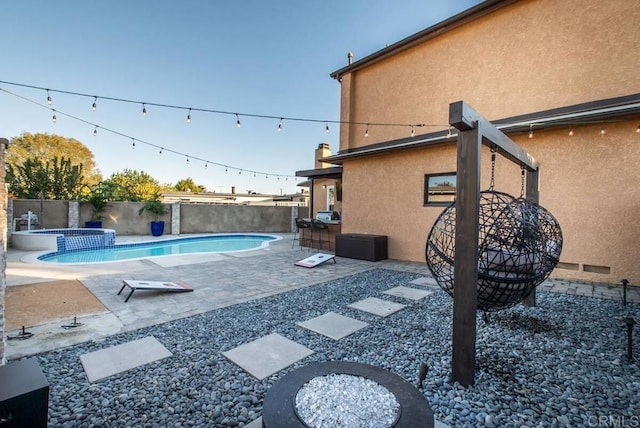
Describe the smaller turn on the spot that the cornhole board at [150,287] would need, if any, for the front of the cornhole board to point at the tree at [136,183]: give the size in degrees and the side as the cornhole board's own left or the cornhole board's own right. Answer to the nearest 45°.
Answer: approximately 45° to the cornhole board's own left

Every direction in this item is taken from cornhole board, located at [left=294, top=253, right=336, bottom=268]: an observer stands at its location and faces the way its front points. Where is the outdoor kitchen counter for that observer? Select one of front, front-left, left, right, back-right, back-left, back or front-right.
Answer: back-right

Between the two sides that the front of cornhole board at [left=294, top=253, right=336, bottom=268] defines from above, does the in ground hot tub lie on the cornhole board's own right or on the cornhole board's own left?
on the cornhole board's own right

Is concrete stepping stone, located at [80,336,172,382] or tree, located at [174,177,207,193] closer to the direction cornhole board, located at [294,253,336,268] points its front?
the concrete stepping stone

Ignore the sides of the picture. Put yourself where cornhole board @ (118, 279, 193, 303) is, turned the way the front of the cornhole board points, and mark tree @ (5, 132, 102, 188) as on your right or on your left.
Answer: on your left

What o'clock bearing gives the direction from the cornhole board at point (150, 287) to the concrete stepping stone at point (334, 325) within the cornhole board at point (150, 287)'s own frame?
The concrete stepping stone is roughly at 3 o'clock from the cornhole board.

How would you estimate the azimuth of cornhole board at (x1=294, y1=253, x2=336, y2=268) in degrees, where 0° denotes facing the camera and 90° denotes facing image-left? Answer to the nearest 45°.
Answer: approximately 45°

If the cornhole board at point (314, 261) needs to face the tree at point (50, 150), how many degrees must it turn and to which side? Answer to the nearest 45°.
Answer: approximately 90° to its right

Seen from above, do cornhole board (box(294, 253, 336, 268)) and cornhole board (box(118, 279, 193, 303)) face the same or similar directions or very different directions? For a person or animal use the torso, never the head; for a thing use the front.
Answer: very different directions

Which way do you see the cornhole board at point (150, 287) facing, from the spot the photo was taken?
facing away from the viewer and to the right of the viewer

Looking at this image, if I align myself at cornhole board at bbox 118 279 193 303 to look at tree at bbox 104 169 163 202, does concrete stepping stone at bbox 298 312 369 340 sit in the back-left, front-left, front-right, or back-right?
back-right

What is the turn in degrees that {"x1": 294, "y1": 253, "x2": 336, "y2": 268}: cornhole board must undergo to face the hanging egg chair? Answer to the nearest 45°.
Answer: approximately 90° to its left
